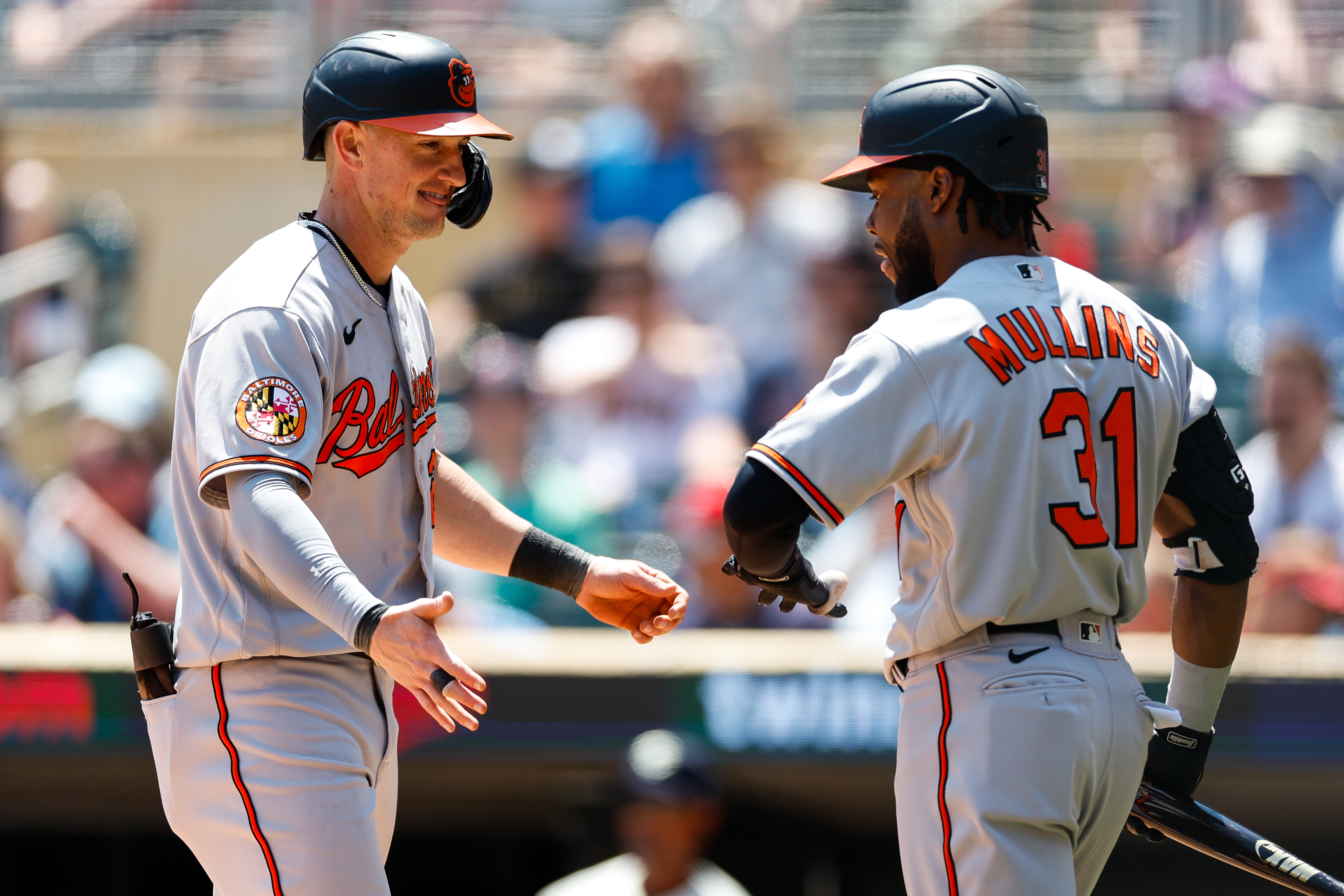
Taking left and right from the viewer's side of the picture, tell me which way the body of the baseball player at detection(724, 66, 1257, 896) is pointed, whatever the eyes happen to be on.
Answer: facing away from the viewer and to the left of the viewer

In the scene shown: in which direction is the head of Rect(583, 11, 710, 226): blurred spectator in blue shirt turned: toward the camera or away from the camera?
toward the camera

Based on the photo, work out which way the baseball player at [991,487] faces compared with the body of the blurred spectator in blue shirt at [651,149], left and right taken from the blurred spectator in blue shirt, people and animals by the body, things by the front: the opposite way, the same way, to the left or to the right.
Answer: the opposite way

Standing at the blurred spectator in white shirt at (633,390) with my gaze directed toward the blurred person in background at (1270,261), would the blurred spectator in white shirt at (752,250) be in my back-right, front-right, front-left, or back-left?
front-left

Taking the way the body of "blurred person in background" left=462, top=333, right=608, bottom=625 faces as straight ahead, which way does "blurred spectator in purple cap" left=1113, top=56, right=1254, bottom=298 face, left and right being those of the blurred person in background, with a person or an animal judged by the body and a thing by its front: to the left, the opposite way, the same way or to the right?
the same way

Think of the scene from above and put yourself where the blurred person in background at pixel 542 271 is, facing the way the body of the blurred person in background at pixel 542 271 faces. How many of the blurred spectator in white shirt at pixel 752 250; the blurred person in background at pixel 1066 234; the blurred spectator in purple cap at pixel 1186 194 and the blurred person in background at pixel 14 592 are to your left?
3

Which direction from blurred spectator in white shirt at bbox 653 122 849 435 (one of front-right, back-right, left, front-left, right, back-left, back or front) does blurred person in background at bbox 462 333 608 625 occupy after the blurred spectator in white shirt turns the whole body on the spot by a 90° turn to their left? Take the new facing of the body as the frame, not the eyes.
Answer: back-right

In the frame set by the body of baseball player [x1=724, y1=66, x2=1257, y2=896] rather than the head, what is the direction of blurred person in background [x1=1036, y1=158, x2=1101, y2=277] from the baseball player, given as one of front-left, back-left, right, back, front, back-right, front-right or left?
front-right

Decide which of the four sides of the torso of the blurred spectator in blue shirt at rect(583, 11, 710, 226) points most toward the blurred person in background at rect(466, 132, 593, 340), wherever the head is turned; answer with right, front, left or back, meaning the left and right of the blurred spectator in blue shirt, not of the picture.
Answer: front

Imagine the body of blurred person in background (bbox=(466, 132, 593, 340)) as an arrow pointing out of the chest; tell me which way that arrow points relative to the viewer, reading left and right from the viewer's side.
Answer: facing the viewer

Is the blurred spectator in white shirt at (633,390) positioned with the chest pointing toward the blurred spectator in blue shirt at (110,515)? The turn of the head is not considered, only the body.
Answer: no

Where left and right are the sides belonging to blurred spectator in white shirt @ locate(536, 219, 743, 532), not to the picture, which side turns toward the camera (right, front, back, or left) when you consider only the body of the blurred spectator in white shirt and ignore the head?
front

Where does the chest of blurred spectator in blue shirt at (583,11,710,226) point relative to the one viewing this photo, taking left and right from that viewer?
facing the viewer and to the right of the viewer

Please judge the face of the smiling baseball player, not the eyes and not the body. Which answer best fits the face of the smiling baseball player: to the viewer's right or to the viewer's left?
to the viewer's right

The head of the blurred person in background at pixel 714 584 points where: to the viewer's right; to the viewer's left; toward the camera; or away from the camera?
toward the camera

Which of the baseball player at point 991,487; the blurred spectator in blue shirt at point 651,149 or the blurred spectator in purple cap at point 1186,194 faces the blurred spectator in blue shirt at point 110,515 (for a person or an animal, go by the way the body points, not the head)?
the baseball player

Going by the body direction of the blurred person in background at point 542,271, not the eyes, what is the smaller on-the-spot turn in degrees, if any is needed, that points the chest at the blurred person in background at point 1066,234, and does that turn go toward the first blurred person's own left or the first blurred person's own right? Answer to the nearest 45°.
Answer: approximately 90° to the first blurred person's own left

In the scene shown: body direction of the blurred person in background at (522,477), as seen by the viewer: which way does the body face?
toward the camera

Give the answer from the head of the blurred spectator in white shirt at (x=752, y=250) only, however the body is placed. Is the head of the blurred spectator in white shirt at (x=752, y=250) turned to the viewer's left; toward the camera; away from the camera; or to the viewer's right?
toward the camera
